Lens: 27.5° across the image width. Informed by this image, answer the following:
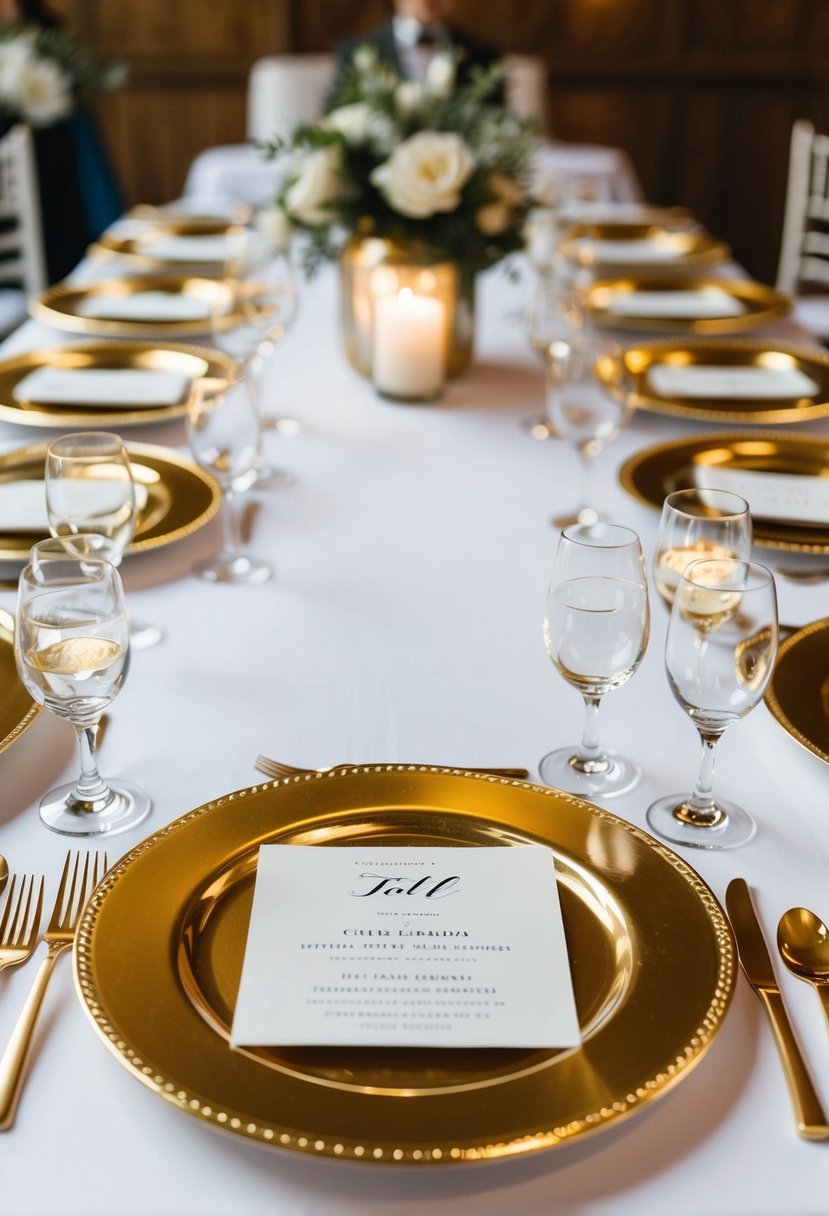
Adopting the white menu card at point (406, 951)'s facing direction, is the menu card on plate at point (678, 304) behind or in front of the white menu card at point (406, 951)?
behind

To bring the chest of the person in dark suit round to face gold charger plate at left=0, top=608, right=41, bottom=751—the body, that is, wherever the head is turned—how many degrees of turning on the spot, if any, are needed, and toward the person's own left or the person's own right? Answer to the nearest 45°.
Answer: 0° — they already face it

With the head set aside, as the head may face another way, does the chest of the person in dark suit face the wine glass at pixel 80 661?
yes

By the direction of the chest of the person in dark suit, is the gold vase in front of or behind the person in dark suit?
in front

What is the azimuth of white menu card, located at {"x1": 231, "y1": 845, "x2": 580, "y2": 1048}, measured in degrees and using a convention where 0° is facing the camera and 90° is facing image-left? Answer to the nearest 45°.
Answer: approximately 0°

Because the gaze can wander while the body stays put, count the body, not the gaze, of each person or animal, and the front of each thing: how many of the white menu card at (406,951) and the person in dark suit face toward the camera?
2

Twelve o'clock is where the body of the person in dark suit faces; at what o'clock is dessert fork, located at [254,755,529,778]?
The dessert fork is roughly at 12 o'clock from the person in dark suit.

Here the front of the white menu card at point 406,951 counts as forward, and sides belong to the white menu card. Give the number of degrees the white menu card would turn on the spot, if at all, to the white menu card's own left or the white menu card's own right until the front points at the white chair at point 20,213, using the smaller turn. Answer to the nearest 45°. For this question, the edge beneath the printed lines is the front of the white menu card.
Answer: approximately 180°

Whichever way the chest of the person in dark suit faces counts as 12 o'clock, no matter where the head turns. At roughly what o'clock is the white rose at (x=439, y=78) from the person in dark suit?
The white rose is roughly at 12 o'clock from the person in dark suit.

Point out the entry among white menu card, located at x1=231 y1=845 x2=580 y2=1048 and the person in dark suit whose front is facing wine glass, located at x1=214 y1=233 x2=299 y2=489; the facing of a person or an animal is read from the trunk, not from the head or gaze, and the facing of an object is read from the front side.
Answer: the person in dark suit
